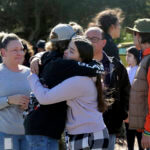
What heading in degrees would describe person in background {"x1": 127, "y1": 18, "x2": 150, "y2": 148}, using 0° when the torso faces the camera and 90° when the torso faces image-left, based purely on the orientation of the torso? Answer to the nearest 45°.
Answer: approximately 90°

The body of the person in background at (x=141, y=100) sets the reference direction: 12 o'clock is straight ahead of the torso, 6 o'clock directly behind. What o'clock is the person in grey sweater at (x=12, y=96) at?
the person in grey sweater at (x=12, y=96) is roughly at 12 o'clock from the person in background at (x=141, y=100).

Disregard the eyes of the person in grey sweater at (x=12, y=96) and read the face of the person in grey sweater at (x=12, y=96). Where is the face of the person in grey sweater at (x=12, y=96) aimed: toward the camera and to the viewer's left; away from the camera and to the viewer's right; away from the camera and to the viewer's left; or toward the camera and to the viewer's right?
toward the camera and to the viewer's right

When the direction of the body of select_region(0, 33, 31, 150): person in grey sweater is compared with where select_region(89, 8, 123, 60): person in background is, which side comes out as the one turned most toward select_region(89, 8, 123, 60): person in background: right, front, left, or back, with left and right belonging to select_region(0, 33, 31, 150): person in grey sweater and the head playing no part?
left

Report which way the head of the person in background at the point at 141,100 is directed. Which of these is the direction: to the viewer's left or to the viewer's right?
to the viewer's left

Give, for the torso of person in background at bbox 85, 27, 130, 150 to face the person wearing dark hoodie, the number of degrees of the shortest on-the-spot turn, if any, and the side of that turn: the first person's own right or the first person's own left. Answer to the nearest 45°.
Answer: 0° — they already face them

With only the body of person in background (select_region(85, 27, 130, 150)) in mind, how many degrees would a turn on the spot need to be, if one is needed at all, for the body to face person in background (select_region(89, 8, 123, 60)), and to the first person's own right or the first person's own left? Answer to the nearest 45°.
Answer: approximately 135° to the first person's own right

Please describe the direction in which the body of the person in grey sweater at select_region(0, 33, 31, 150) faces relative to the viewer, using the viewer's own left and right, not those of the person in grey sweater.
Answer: facing the viewer and to the right of the viewer

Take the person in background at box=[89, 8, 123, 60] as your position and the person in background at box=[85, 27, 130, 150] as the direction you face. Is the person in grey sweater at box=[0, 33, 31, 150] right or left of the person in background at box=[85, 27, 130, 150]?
right

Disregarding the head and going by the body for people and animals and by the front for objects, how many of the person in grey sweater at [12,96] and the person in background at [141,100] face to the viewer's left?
1

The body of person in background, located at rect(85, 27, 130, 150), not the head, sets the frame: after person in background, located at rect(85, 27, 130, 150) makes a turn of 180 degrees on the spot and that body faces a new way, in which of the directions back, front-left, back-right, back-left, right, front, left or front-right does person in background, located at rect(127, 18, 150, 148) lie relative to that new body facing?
right
